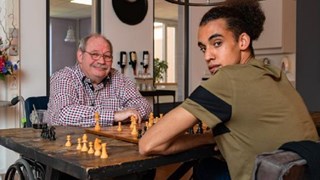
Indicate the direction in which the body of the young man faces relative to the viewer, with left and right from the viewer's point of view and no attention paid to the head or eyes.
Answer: facing away from the viewer and to the left of the viewer

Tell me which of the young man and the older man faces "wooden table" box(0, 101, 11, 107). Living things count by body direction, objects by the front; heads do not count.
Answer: the young man

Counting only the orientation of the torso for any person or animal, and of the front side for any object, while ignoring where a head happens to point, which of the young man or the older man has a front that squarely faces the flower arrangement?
the young man

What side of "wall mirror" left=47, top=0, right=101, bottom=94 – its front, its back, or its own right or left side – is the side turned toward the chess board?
front

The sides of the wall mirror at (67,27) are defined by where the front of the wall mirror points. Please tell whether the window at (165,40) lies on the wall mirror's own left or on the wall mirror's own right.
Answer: on the wall mirror's own left

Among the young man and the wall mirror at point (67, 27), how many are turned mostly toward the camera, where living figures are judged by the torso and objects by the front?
1

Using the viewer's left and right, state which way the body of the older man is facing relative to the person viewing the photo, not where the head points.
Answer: facing the viewer and to the right of the viewer

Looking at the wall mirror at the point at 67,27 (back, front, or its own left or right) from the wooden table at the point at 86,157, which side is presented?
front

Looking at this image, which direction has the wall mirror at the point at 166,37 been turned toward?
toward the camera

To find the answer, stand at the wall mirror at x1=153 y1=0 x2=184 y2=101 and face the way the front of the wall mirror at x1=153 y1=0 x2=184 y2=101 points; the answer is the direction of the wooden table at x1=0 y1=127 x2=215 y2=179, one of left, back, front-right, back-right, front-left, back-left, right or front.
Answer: front

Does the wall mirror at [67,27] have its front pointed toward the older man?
yes

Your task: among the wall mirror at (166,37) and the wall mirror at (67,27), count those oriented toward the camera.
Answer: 2

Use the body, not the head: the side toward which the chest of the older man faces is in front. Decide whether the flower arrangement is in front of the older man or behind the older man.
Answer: behind

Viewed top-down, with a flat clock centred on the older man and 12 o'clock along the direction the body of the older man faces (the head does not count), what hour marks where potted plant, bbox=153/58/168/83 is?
The potted plant is roughly at 8 o'clock from the older man.

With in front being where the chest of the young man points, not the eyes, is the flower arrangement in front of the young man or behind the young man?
in front

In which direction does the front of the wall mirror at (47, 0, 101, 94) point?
toward the camera
